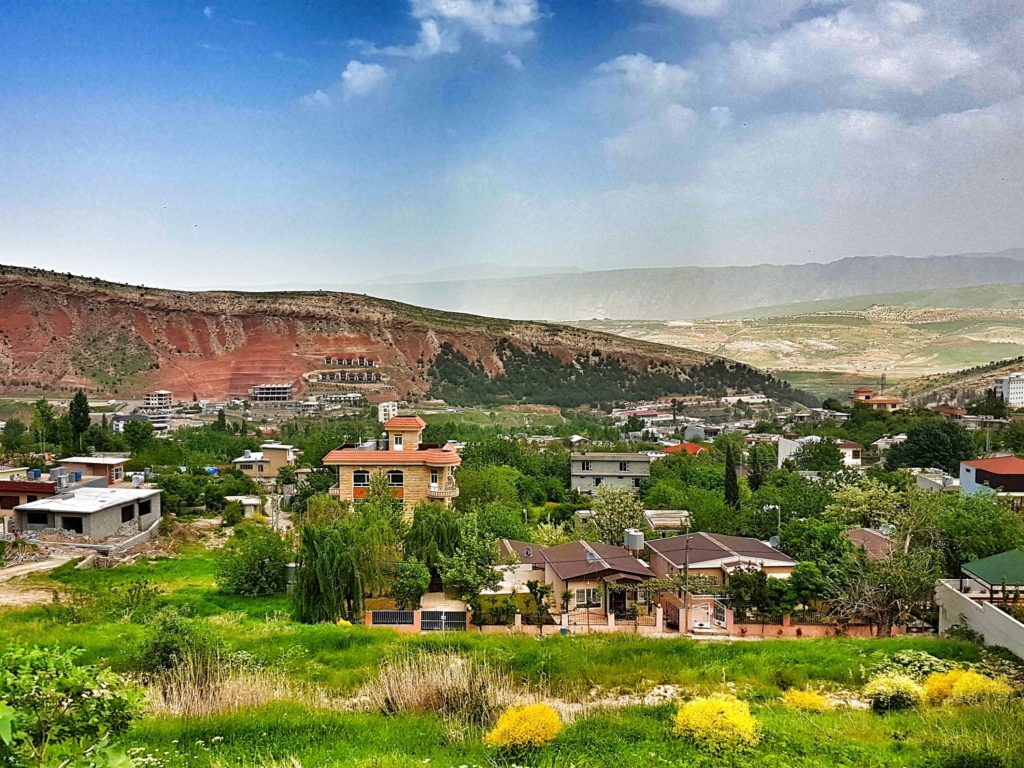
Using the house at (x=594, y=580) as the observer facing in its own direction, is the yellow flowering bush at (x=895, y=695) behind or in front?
in front

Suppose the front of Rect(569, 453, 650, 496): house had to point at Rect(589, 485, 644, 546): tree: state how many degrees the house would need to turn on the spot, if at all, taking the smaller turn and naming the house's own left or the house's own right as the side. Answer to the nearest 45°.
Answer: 0° — it already faces it

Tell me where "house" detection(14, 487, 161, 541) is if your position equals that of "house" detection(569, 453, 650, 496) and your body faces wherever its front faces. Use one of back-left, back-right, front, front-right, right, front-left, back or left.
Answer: front-right

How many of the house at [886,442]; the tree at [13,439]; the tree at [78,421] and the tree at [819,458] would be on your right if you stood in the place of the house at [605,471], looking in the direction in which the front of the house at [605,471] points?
2

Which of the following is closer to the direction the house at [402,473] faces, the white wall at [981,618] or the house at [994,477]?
the white wall

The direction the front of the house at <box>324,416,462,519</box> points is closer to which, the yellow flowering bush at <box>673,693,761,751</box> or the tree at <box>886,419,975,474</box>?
the yellow flowering bush

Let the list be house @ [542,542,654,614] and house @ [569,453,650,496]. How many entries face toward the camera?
2

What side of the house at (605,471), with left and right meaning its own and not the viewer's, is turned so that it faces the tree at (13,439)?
right

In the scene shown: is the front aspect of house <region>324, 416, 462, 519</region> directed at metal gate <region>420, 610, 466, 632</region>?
yes

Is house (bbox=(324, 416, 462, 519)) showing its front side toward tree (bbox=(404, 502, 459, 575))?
yes

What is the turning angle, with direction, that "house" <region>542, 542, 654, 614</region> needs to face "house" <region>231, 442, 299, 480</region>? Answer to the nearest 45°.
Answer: approximately 135° to its right

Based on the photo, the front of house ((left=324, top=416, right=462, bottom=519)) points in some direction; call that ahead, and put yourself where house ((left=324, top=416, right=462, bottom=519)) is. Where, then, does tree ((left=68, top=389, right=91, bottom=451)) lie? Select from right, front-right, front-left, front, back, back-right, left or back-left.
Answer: back-right
